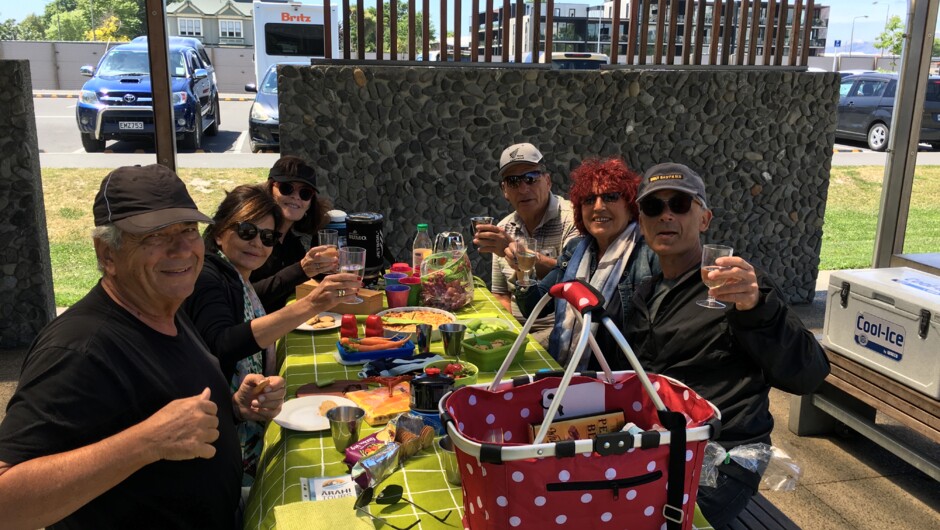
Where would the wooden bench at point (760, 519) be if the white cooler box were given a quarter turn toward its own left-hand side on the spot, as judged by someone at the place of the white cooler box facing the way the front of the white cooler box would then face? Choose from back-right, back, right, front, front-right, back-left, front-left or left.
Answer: front-right

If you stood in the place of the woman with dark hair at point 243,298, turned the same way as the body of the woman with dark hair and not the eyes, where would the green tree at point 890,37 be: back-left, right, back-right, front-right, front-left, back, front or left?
left

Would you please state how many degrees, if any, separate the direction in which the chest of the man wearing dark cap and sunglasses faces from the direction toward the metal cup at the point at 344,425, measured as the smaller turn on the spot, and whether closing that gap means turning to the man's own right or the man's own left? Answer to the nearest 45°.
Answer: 0° — they already face it

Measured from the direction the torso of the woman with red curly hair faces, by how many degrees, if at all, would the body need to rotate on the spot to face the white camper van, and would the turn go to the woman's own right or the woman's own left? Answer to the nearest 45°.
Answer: approximately 90° to the woman's own right

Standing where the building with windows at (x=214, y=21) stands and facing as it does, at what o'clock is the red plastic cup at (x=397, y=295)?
The red plastic cup is roughly at 12 o'clock from the building with windows.

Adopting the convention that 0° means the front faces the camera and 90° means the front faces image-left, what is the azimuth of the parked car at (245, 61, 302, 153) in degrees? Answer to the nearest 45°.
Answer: approximately 45°

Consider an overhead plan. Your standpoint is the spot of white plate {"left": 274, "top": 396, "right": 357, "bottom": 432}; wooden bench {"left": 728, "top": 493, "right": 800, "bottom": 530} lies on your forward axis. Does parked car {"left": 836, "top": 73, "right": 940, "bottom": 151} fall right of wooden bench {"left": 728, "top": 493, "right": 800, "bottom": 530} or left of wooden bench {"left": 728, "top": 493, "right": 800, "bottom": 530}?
left

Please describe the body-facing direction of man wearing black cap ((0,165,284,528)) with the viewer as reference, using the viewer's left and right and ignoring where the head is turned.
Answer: facing the viewer and to the right of the viewer

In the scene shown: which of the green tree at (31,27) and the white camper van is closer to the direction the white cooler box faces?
the green tree

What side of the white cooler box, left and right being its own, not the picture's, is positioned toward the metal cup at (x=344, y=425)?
front
